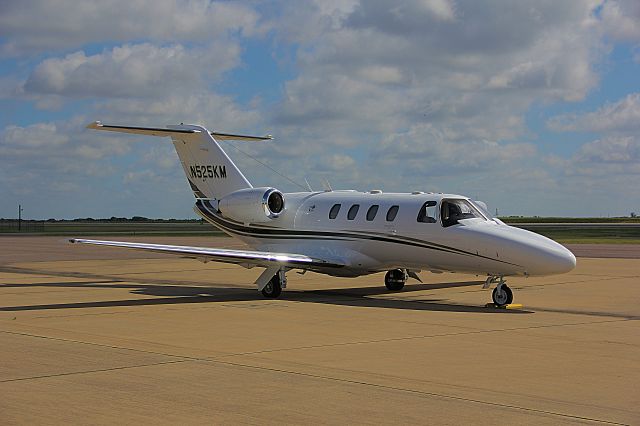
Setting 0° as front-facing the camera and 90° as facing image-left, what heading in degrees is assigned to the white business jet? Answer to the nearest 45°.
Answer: approximately 315°
